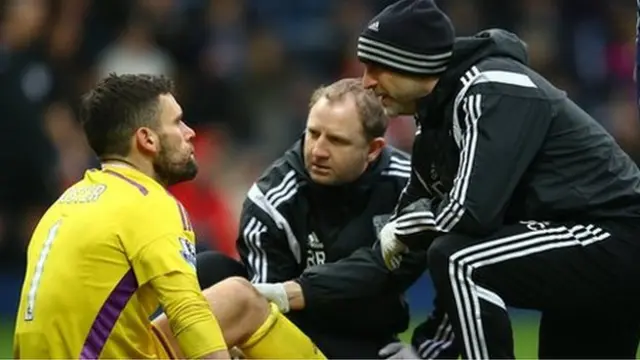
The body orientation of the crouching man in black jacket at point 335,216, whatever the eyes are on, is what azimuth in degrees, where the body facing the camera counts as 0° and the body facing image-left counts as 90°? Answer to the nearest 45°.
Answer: approximately 45°

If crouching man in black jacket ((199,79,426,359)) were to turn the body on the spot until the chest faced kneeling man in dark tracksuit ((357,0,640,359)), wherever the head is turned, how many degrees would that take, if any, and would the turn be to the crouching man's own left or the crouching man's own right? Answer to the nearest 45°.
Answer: approximately 90° to the crouching man's own left

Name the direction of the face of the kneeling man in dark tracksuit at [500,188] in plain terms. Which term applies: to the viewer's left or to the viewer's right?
to the viewer's left

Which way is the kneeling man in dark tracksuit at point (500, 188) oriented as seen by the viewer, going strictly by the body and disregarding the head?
to the viewer's left
